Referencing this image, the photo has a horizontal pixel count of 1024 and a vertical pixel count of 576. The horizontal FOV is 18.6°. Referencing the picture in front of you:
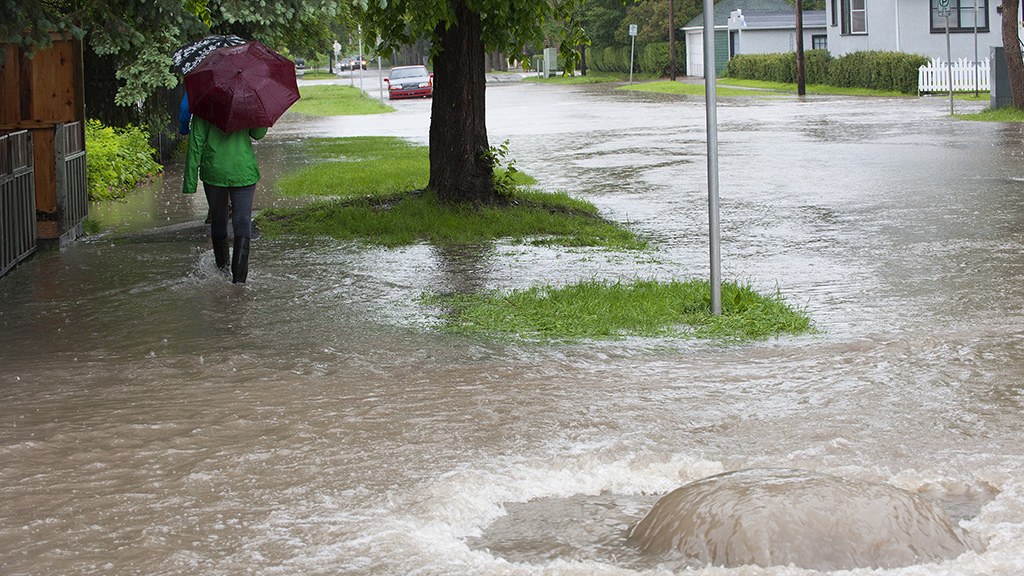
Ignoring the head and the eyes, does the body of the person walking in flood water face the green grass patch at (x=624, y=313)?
no

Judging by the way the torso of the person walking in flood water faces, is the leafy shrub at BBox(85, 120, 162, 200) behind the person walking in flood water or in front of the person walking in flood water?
in front

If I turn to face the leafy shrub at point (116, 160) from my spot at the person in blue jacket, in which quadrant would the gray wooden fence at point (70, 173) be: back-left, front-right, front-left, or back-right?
front-left

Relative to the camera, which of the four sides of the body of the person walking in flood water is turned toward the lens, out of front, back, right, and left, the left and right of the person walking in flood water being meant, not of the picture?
back

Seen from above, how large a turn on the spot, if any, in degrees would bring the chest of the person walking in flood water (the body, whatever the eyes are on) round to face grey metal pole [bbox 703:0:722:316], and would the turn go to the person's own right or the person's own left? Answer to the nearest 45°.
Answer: approximately 135° to the person's own right

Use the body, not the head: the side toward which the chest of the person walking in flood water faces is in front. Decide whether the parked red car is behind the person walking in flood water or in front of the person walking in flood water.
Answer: in front

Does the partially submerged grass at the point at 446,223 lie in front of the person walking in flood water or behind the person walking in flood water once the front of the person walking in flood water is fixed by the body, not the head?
in front

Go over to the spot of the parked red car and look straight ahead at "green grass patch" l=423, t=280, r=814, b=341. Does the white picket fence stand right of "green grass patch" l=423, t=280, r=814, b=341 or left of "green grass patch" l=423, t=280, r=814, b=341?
left

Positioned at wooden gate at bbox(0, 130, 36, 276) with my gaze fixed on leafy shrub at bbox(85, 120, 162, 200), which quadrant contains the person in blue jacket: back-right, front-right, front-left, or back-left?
front-right
